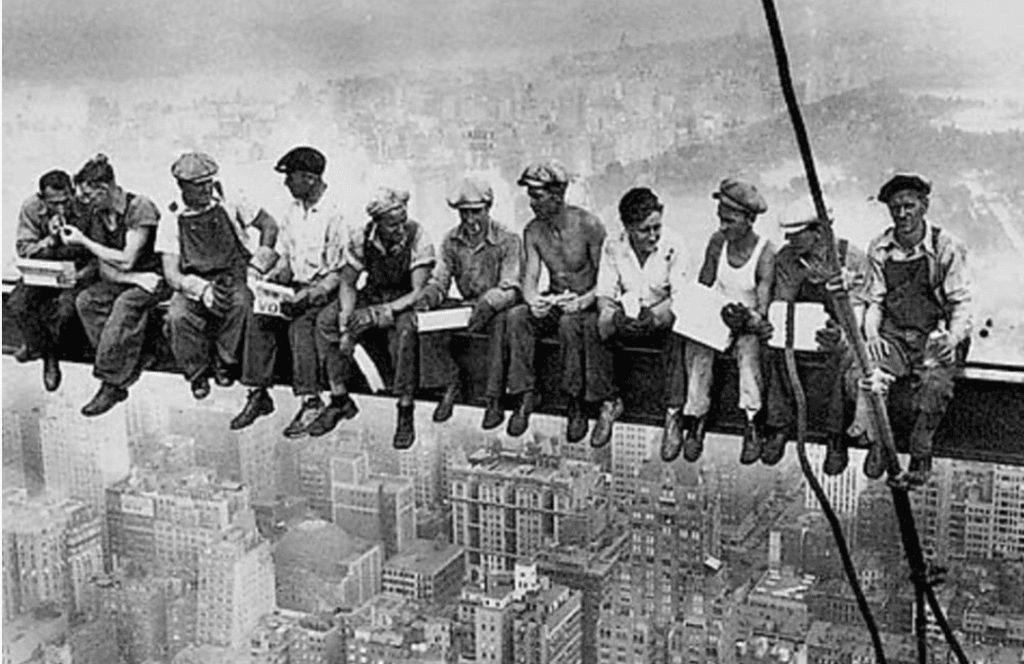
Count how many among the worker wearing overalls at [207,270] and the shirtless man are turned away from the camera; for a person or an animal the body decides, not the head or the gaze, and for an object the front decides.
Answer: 0

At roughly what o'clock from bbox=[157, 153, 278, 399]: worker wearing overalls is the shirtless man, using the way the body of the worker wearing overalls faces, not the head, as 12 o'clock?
The shirtless man is roughly at 10 o'clock from the worker wearing overalls.

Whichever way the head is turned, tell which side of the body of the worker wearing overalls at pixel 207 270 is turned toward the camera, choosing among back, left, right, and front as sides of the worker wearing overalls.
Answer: front

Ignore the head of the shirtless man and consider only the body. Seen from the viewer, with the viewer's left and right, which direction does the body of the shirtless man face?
facing the viewer and to the left of the viewer
